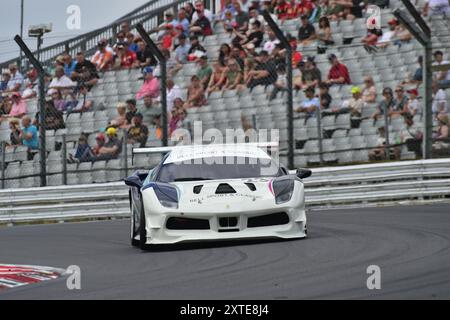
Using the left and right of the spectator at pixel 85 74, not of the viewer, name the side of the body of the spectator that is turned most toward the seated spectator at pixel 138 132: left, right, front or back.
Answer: left

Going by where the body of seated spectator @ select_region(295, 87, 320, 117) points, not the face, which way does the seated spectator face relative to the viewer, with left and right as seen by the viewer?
facing the viewer and to the left of the viewer

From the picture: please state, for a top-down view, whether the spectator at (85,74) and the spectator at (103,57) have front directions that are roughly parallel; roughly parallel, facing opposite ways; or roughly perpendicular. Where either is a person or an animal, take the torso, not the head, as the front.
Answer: roughly parallel

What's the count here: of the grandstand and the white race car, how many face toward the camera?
2

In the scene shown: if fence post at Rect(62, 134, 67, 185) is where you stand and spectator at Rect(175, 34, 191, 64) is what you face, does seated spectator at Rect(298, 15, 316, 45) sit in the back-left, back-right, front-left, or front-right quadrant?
front-right

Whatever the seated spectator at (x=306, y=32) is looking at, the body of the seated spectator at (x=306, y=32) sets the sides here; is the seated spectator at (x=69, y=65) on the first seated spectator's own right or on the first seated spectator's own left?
on the first seated spectator's own right
